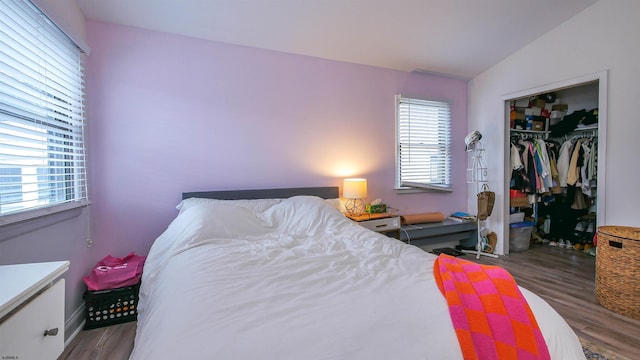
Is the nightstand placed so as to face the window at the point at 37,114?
no

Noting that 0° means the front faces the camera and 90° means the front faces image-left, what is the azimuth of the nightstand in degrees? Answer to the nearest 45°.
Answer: approximately 315°

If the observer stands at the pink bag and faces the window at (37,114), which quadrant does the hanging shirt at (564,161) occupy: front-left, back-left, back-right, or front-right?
back-left

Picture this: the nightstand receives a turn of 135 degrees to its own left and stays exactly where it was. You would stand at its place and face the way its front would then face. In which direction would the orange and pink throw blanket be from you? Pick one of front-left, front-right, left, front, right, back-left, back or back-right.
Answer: back

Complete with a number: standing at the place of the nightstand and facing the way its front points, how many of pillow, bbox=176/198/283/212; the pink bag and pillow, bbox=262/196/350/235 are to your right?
3

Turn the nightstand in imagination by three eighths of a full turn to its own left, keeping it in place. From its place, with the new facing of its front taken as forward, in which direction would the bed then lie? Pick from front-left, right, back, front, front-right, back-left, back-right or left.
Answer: back

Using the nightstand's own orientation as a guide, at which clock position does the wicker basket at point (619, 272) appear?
The wicker basket is roughly at 11 o'clock from the nightstand.

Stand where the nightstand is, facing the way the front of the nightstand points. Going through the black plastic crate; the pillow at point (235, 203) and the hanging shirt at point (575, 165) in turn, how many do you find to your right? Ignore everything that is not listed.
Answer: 2

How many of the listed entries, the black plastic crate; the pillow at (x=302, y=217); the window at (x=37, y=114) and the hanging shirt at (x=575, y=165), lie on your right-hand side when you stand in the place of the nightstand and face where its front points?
3

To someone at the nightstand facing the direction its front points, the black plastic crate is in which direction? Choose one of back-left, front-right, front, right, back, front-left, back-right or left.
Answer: right

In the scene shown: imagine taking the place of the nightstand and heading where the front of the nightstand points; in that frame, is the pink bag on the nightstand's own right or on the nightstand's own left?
on the nightstand's own right

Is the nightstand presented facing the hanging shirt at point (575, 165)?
no

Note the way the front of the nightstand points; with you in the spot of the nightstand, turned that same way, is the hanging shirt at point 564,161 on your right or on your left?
on your left

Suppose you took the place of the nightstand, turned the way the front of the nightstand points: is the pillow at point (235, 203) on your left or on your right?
on your right

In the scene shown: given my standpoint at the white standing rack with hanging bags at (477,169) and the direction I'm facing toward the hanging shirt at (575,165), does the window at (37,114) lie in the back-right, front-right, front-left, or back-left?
back-right

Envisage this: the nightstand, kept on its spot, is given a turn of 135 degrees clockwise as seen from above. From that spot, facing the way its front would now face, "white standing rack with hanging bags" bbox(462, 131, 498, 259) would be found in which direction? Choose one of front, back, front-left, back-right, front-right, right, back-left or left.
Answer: back-right
